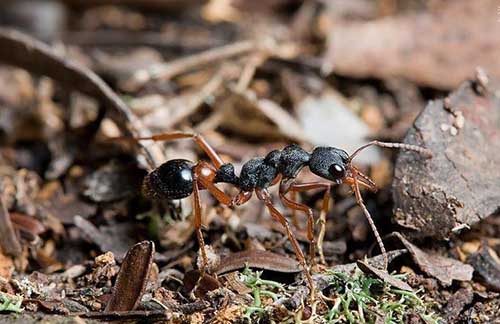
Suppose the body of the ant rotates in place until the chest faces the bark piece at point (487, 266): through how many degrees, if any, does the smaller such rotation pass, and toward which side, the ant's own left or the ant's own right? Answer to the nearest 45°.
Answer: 0° — it already faces it

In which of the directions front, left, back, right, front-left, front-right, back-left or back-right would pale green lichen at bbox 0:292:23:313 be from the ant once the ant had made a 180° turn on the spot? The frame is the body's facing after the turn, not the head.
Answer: front-left

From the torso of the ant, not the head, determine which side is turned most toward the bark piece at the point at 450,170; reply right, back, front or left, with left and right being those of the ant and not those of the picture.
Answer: front

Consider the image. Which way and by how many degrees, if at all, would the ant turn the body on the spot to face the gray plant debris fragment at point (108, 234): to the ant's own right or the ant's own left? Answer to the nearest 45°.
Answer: approximately 180°

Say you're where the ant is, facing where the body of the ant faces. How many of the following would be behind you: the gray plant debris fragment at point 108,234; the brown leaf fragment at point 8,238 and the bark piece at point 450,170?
2

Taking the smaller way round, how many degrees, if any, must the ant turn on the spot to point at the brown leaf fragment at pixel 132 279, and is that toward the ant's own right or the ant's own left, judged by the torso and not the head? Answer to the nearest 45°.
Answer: approximately 135° to the ant's own right

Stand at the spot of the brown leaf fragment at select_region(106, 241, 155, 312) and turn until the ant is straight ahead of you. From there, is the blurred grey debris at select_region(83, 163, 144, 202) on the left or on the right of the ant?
left

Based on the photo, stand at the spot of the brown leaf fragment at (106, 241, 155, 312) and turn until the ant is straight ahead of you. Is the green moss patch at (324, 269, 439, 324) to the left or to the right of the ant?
right

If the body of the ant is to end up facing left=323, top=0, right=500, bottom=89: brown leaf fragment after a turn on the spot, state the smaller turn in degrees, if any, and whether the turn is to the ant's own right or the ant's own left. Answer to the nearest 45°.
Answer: approximately 45° to the ant's own left

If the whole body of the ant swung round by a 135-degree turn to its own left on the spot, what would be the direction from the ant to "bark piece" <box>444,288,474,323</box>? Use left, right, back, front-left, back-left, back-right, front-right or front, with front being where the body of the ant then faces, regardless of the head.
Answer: back

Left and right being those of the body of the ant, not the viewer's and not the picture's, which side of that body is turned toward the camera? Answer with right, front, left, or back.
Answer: right

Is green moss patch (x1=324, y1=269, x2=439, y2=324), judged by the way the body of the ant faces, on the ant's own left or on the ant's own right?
on the ant's own right

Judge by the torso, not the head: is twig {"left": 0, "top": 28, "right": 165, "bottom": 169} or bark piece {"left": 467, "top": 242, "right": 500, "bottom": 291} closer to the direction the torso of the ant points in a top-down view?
the bark piece

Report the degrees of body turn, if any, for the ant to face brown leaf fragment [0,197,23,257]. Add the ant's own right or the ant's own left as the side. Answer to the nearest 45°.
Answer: approximately 180°

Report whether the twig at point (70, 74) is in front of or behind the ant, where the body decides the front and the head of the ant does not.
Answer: behind

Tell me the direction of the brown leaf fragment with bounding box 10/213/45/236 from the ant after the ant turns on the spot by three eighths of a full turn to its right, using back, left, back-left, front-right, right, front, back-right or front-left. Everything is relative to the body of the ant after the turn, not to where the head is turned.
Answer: front-right

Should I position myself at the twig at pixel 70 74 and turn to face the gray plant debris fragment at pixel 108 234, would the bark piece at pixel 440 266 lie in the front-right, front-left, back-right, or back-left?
front-left
